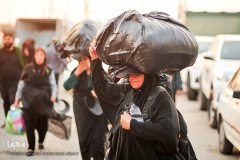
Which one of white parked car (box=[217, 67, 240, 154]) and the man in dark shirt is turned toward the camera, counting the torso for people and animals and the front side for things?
the man in dark shirt

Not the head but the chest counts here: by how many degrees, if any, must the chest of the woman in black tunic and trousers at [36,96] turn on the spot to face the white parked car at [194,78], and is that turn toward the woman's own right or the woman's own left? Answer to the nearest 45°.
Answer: approximately 135° to the woman's own left

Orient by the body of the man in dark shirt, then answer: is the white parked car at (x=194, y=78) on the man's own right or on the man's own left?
on the man's own left

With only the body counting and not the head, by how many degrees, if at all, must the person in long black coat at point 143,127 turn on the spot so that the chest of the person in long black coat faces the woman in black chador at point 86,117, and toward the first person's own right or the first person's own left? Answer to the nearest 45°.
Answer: approximately 135° to the first person's own right

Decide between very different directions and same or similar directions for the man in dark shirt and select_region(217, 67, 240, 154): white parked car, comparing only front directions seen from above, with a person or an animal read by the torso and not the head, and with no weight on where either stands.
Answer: very different directions

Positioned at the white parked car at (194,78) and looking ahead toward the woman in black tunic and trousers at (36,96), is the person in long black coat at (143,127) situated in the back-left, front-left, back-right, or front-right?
front-left

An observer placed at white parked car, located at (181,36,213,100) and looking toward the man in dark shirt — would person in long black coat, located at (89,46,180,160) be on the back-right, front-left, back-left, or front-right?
front-left

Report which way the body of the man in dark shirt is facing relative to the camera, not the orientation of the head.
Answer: toward the camera

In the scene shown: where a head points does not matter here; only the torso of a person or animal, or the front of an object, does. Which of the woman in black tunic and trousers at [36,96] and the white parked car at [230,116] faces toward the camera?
the woman in black tunic and trousers

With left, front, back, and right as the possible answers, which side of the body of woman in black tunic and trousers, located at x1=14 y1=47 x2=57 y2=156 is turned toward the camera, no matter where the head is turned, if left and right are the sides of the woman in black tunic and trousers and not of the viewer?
front

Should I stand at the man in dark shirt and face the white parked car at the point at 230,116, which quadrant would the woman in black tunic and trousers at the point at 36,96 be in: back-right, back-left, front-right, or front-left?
front-right
